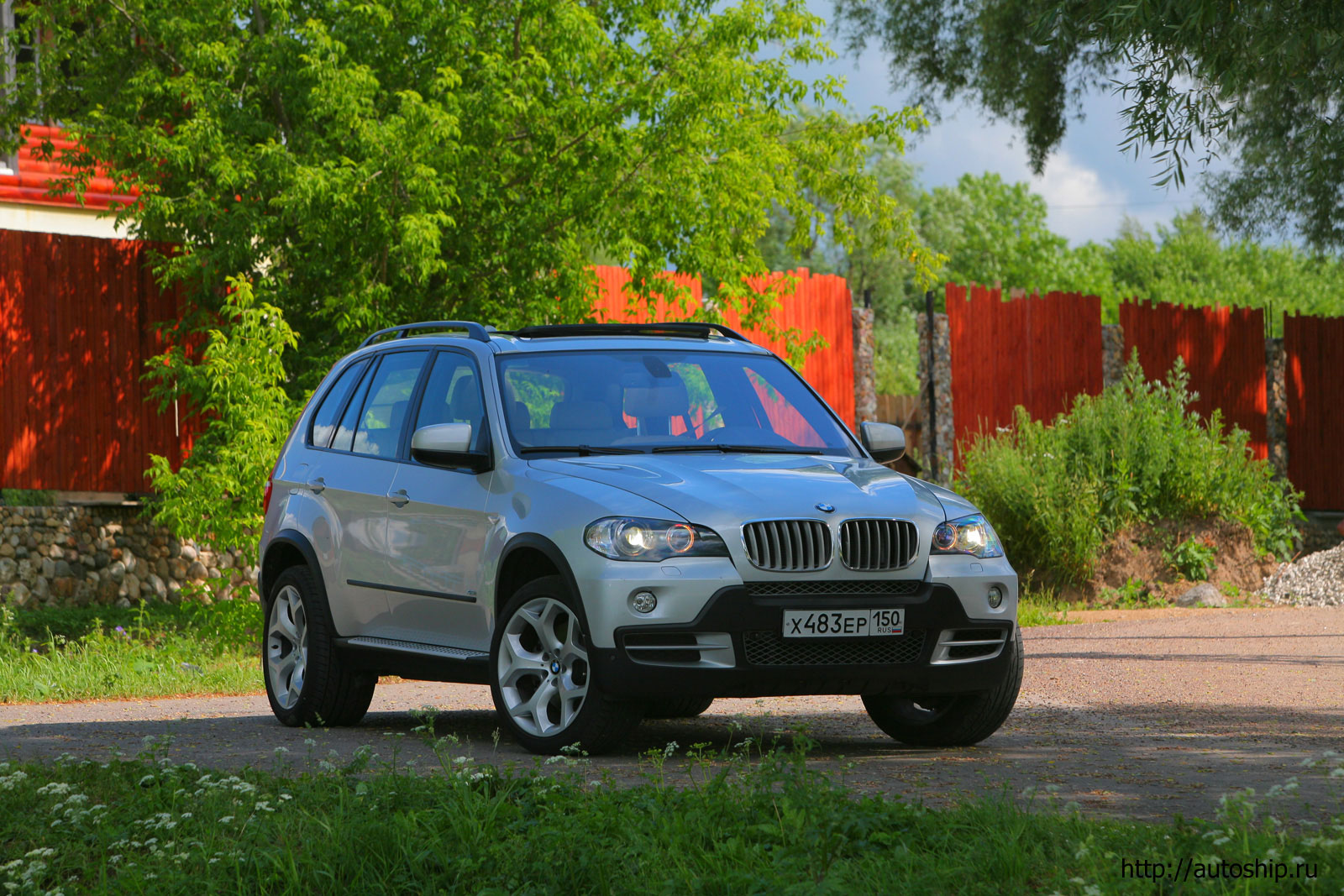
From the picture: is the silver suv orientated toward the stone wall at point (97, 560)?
no

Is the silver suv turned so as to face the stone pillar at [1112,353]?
no

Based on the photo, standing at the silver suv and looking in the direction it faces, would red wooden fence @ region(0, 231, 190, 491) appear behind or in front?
behind

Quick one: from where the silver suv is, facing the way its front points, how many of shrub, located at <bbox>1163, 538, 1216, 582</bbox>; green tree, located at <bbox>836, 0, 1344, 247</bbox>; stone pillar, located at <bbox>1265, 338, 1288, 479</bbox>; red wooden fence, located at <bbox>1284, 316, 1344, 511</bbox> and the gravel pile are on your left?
5

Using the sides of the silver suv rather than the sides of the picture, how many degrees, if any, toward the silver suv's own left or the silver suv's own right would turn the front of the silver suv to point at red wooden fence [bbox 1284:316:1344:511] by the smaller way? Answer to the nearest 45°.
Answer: approximately 90° to the silver suv's own left

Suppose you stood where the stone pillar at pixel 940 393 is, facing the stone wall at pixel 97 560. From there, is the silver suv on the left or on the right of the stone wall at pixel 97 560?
left

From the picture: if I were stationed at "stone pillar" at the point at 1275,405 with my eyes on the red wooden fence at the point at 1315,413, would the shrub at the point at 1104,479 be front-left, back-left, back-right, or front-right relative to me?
back-right

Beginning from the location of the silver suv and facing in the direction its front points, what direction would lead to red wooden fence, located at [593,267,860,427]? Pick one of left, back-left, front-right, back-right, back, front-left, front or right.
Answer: back-left

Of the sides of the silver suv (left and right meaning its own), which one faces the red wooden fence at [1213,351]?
left

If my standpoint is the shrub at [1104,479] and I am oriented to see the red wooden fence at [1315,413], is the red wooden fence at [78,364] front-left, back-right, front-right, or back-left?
back-left

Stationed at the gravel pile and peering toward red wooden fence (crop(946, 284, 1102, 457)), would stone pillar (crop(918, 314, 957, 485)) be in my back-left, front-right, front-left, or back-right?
front-left

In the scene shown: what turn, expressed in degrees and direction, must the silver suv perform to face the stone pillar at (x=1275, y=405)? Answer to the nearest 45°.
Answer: approximately 90° to its left

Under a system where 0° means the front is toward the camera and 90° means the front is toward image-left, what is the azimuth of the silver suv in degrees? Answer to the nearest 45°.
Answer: approximately 315°

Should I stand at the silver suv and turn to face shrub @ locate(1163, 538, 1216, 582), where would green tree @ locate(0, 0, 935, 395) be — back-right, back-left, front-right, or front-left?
front-left

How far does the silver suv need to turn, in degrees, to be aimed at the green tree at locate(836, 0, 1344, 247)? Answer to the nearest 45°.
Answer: approximately 90° to its left

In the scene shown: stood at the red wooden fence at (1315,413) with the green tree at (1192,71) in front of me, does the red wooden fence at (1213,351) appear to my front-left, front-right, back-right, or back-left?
front-right

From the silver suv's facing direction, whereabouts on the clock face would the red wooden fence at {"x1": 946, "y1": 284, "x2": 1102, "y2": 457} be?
The red wooden fence is roughly at 8 o'clock from the silver suv.

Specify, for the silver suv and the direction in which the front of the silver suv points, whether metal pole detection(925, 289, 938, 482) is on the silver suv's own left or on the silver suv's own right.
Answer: on the silver suv's own left

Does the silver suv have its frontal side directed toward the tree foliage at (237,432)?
no

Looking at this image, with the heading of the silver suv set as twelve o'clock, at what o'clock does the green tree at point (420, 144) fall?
The green tree is roughly at 7 o'clock from the silver suv.
